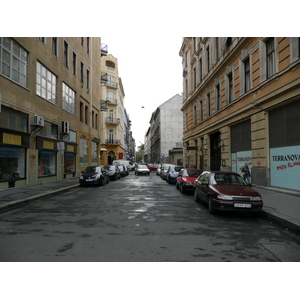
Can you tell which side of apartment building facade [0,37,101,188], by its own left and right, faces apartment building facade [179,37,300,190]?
front

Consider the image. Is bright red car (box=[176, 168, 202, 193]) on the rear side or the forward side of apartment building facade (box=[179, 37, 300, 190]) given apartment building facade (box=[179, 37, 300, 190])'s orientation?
on the forward side

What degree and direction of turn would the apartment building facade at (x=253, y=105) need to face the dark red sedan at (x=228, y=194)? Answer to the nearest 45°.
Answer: approximately 45° to its left

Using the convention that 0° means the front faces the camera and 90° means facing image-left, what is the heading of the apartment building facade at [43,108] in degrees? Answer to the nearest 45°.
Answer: approximately 315°

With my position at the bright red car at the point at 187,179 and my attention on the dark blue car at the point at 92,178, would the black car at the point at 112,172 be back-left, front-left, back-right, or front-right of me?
front-right

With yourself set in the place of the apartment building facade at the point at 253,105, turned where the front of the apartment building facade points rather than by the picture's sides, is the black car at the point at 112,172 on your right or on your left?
on your right

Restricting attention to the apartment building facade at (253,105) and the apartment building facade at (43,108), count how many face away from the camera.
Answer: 0

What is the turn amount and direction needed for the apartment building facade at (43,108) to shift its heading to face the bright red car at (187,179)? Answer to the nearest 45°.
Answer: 0° — it already faces it

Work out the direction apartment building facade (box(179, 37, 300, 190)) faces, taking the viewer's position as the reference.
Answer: facing the viewer and to the left of the viewer
